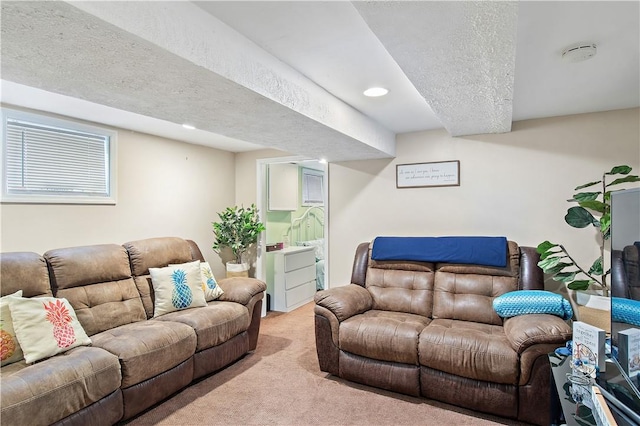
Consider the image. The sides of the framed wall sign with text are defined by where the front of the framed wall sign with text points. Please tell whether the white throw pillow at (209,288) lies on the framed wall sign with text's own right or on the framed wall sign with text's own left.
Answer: on the framed wall sign with text's own right

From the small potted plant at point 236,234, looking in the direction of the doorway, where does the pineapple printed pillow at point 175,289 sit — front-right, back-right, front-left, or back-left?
back-right

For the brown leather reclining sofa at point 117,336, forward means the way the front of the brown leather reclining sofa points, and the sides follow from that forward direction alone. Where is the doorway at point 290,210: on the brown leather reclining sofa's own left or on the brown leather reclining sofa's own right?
on the brown leather reclining sofa's own left

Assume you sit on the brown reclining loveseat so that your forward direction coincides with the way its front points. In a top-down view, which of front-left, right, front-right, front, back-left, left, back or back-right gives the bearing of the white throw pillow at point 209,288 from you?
front-right

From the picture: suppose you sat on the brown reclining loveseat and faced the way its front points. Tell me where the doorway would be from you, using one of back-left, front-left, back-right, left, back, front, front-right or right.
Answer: right

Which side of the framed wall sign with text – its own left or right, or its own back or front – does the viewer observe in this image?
front

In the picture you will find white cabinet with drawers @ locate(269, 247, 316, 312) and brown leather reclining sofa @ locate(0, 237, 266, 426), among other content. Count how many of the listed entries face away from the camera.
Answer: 0

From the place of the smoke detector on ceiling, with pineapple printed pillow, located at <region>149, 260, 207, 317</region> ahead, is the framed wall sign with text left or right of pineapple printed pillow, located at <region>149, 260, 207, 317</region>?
right

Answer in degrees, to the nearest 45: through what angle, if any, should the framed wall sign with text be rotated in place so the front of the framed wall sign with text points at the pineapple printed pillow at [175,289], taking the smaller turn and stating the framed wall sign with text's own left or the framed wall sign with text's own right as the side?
approximately 45° to the framed wall sign with text's own right
